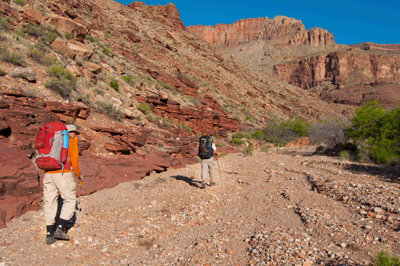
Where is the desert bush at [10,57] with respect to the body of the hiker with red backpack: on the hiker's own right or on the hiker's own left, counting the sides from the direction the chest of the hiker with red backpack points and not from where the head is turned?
on the hiker's own left

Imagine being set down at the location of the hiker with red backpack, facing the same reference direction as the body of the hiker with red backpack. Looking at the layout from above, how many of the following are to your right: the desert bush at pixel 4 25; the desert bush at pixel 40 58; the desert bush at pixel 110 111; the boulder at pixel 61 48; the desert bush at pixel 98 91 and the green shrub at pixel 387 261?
1

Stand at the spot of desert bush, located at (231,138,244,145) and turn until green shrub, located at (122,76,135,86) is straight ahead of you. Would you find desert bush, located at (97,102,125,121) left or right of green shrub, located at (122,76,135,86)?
left

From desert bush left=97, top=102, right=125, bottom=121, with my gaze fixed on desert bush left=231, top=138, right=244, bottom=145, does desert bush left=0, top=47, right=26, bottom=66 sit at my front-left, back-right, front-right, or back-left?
back-left

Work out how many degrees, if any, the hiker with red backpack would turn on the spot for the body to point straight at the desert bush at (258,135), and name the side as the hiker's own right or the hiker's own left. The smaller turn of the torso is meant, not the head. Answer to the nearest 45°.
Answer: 0° — they already face it

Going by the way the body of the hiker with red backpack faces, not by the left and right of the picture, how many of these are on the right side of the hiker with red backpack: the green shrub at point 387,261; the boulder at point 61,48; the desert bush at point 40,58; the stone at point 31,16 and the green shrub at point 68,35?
1

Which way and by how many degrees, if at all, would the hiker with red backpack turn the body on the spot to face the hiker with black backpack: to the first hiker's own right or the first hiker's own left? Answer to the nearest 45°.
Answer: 0° — they already face them

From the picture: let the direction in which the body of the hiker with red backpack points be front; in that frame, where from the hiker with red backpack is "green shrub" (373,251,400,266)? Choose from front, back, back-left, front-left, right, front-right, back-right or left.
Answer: right

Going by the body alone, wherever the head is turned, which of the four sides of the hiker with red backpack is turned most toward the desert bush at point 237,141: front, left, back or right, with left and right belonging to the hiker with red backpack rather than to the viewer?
front

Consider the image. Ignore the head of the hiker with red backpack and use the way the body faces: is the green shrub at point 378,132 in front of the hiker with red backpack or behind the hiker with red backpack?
in front

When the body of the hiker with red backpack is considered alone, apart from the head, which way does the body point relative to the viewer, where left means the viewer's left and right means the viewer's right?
facing away from the viewer and to the right of the viewer

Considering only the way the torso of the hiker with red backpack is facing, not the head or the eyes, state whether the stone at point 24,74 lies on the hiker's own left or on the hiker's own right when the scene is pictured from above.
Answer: on the hiker's own left

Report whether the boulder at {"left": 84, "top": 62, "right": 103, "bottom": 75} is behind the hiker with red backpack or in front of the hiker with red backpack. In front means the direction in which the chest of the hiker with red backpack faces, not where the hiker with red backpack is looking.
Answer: in front
